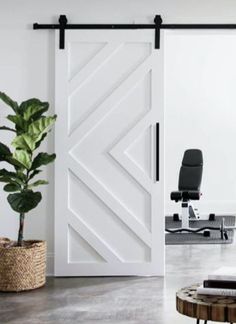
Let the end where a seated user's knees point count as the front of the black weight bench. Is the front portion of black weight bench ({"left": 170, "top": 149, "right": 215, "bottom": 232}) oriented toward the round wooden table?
yes

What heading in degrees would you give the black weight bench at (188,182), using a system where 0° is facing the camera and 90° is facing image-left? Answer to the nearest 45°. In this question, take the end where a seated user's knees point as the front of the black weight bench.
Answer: approximately 0°

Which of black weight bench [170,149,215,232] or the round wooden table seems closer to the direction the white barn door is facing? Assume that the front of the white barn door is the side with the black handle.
the round wooden table

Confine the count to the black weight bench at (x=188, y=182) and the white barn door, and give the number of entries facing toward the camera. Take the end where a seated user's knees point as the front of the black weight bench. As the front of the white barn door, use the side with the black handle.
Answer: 2

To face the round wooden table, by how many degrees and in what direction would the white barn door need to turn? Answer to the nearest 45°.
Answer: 0° — it already faces it
